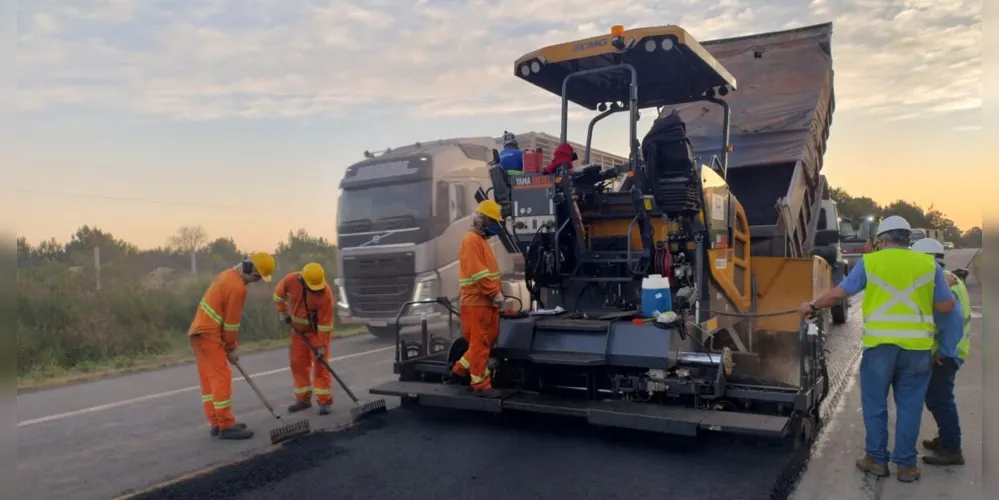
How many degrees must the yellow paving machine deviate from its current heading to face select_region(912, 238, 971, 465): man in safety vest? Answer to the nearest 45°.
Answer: approximately 135° to its right

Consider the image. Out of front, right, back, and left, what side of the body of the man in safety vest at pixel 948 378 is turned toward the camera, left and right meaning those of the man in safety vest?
left

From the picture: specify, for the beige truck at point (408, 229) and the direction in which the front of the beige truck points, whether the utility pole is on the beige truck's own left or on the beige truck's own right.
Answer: on the beige truck's own right

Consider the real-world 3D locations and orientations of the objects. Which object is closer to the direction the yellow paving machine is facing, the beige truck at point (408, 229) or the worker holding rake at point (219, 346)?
the beige truck

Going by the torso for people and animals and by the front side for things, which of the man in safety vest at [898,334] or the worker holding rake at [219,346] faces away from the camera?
the man in safety vest

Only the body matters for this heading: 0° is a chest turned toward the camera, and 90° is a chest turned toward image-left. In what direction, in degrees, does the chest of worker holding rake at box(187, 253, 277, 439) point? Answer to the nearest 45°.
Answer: approximately 270°

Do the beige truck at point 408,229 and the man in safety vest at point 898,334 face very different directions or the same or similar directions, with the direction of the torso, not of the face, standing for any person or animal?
very different directions

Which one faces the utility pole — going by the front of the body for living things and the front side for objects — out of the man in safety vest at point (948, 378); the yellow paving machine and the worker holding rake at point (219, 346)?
the man in safety vest

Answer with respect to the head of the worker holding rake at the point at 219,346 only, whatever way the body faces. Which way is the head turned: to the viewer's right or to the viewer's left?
to the viewer's right

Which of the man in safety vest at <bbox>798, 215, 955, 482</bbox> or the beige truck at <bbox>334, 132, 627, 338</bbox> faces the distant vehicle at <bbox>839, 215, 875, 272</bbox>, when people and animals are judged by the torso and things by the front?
the man in safety vest

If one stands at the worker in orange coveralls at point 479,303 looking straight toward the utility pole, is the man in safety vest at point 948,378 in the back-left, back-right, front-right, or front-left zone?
back-right
